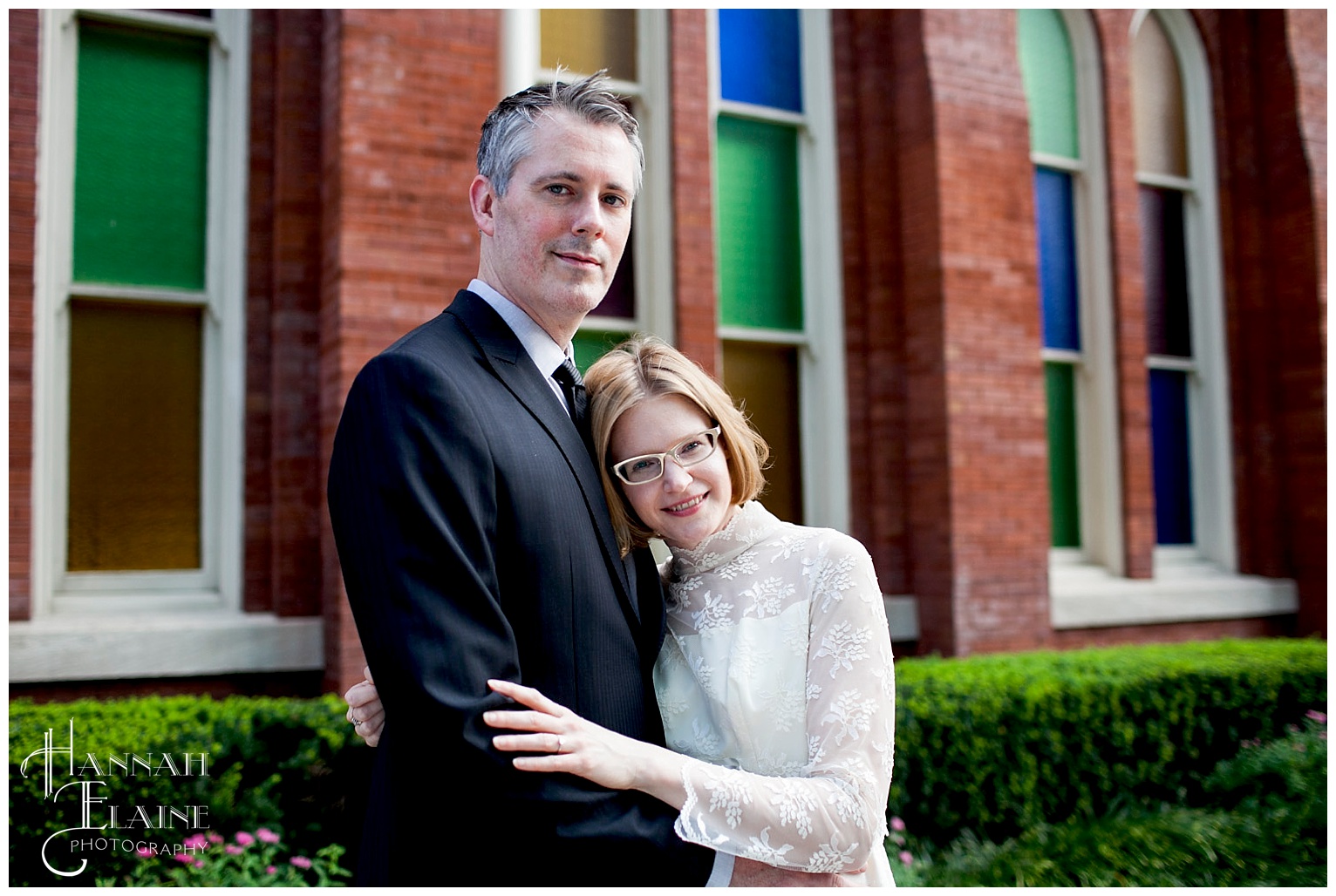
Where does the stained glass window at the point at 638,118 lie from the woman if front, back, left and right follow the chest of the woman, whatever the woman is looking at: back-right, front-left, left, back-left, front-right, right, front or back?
back-right

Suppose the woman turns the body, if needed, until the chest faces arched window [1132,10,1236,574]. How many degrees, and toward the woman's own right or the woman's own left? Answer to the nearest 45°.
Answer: approximately 180°

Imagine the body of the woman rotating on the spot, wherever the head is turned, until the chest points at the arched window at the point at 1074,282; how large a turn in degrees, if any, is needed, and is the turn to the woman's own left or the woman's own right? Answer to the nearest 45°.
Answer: approximately 180°

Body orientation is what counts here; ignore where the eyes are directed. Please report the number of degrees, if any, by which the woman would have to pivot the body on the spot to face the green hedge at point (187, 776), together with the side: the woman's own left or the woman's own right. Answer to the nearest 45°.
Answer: approximately 90° to the woman's own right

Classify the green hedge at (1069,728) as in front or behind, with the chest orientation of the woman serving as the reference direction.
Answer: behind

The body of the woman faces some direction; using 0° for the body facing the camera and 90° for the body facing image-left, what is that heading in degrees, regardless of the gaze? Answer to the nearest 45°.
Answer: approximately 45°
